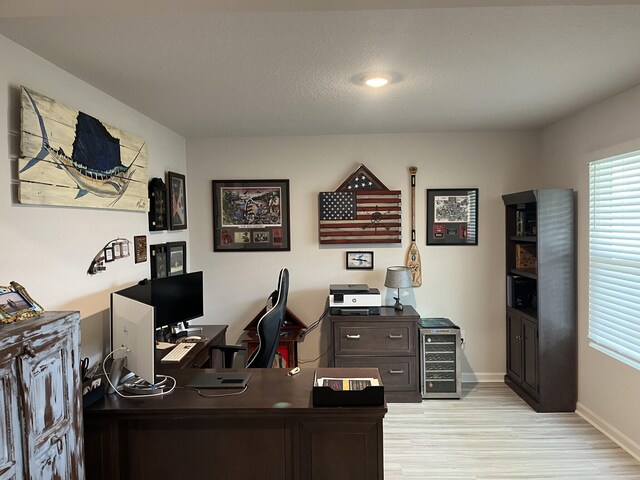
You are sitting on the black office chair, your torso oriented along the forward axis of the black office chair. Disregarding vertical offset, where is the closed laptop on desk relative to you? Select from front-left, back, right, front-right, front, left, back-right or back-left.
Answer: front-left

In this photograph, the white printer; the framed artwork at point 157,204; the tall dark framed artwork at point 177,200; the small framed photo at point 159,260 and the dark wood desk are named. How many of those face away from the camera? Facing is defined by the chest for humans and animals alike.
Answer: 1

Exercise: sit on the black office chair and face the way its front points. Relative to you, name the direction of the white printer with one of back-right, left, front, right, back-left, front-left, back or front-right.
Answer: back-right

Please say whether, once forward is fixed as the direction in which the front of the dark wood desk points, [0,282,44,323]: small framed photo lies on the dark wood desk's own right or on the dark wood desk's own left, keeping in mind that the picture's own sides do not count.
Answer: on the dark wood desk's own left

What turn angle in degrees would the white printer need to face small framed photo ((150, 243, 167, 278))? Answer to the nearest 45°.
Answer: approximately 90° to its right

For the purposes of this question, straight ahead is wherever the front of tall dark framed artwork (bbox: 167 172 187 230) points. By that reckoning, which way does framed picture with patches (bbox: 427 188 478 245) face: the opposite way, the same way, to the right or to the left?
to the right

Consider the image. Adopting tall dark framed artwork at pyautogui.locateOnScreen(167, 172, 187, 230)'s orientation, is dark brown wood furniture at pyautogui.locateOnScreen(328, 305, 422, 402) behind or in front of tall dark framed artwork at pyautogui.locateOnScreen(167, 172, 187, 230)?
in front

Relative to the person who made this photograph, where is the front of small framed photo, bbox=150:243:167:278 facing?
facing the viewer and to the right of the viewer

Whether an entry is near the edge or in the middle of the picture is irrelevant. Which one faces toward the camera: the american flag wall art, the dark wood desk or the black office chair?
the american flag wall art

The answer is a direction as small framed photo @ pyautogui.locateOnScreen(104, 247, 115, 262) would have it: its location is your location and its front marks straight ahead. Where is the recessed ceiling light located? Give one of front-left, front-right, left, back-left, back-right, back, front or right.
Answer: front

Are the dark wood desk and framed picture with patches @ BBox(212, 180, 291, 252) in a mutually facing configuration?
yes

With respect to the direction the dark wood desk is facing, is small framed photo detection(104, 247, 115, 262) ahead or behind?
ahead

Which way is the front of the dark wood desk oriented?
away from the camera

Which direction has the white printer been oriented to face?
toward the camera

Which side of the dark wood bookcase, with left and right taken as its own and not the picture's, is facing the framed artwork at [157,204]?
front
